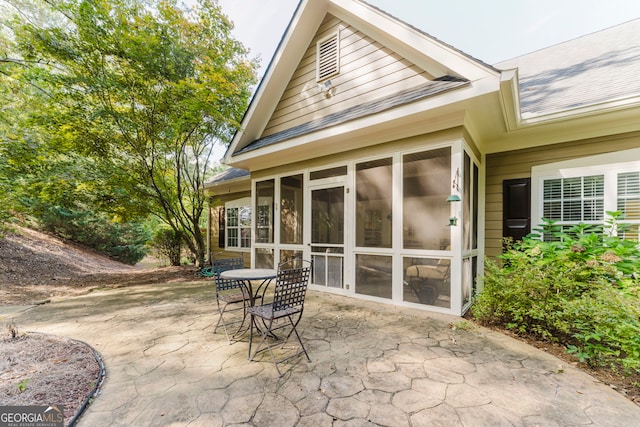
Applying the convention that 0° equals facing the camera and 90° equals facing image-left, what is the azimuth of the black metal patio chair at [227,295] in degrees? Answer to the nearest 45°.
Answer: approximately 315°

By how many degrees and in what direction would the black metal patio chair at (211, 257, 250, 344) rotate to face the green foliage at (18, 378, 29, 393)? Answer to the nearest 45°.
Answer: approximately 90° to its right

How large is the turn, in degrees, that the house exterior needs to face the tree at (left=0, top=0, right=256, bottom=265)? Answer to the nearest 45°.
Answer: approximately 45° to its right

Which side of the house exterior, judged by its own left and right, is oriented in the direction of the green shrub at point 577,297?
left

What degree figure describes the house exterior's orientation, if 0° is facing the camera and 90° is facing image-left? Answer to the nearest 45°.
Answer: approximately 45°
